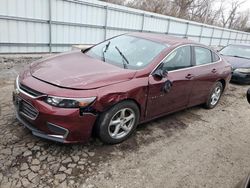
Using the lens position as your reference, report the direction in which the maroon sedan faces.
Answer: facing the viewer and to the left of the viewer

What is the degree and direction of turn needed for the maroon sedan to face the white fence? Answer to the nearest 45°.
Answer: approximately 135° to its right
